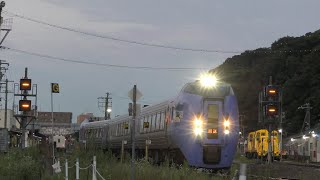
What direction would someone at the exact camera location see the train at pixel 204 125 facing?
facing the viewer and to the right of the viewer
